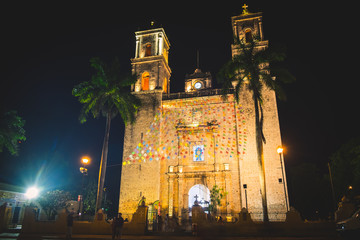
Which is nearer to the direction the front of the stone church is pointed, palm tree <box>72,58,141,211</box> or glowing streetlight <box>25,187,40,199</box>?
the palm tree

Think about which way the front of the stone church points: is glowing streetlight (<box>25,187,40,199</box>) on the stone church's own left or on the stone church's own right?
on the stone church's own right

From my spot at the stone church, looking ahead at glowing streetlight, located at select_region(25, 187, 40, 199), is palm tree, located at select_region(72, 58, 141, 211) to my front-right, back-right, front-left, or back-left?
front-left

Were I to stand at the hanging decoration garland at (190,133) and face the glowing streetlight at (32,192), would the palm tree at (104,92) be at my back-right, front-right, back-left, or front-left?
front-left

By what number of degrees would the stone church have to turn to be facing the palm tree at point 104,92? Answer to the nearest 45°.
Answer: approximately 45° to its right

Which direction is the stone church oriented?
toward the camera
